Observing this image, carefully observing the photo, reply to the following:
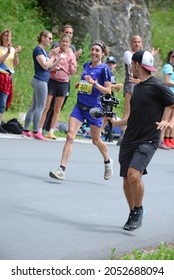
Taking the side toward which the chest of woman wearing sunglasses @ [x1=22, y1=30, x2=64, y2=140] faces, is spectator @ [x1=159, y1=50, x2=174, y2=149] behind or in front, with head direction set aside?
in front

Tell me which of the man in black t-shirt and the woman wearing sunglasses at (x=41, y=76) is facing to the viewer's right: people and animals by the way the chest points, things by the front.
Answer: the woman wearing sunglasses

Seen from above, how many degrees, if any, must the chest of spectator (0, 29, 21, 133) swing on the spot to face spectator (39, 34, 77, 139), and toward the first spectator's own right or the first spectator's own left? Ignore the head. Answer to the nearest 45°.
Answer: approximately 45° to the first spectator's own left

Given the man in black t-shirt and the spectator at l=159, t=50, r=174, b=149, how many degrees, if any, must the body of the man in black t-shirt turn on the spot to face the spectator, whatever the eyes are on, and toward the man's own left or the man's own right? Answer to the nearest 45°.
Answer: approximately 135° to the man's own right

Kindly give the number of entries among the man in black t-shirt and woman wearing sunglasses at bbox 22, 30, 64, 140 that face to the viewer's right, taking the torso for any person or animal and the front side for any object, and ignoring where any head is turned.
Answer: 1

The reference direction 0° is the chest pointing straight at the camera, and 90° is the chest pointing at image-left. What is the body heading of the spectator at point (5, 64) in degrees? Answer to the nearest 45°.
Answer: approximately 315°

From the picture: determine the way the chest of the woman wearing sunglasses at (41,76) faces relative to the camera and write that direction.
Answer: to the viewer's right
